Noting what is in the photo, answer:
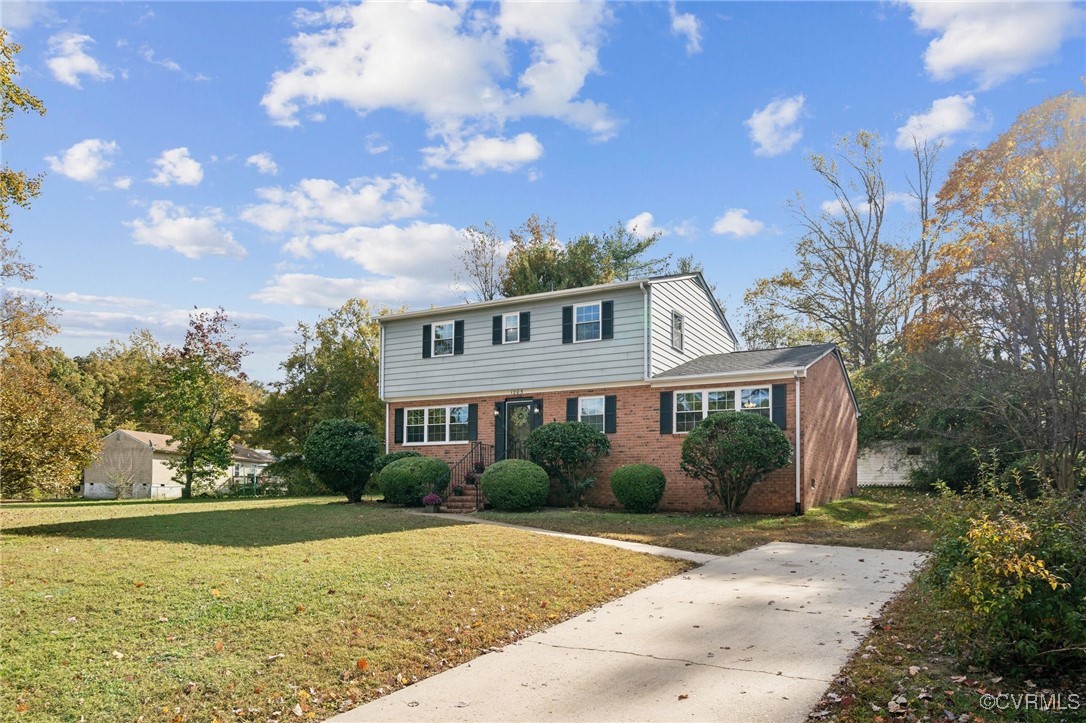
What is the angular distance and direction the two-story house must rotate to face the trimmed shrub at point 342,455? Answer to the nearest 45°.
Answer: approximately 45° to its right

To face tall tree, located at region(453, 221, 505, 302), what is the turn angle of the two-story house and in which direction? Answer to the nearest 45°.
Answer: approximately 135° to its right

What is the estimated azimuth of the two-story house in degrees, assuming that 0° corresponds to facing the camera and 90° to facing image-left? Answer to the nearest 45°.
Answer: approximately 45°

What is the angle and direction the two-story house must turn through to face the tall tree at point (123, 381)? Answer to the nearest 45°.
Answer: approximately 90° to its right

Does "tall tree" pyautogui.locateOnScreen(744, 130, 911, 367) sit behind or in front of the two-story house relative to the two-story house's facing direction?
behind

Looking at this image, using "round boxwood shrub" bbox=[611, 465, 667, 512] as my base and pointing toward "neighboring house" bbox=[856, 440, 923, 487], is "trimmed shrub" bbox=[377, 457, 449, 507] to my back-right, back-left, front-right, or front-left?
back-left

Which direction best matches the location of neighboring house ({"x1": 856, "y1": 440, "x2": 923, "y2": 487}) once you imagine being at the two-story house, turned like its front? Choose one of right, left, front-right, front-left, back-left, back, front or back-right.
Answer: back
